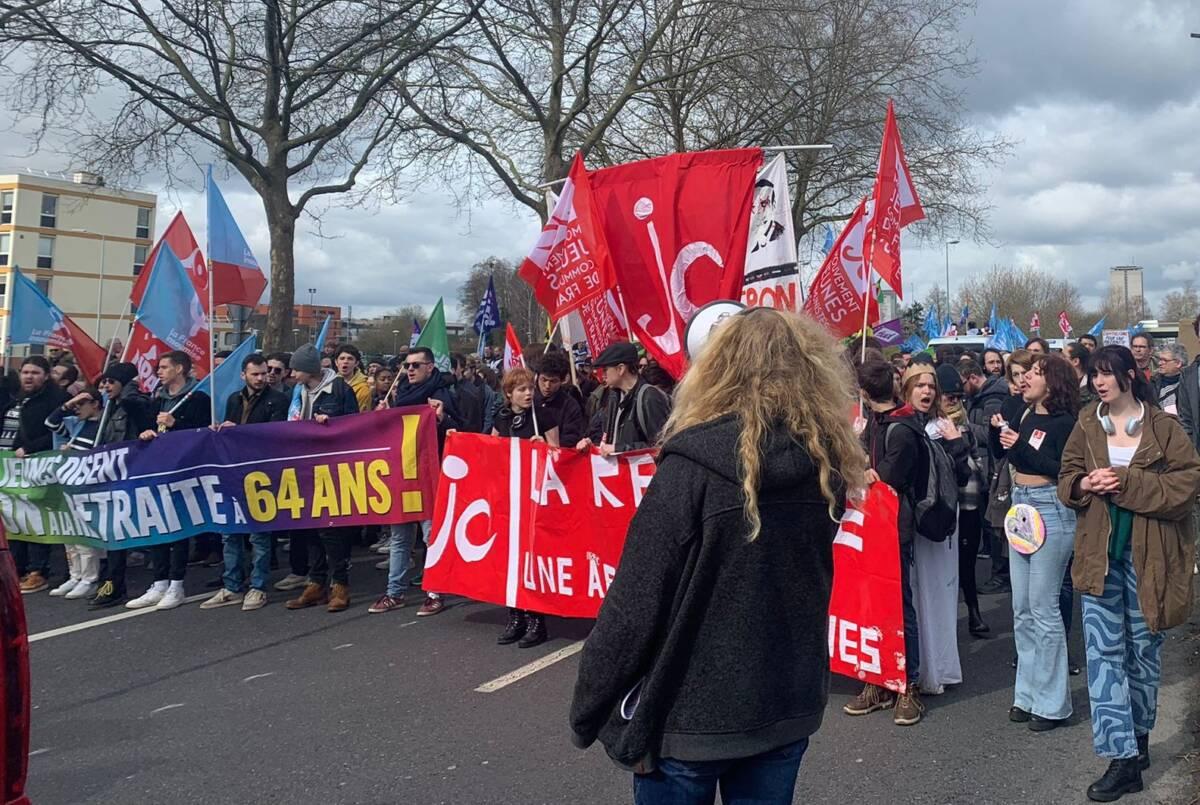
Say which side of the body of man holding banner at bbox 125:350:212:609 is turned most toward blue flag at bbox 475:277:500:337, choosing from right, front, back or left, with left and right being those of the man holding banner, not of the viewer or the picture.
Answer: back

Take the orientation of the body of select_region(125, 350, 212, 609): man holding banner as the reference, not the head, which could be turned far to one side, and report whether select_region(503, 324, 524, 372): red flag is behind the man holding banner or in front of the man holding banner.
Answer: behind

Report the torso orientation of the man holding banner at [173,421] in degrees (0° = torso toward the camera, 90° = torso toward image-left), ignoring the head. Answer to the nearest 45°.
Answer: approximately 45°

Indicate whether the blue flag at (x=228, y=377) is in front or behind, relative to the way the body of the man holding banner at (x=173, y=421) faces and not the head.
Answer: behind

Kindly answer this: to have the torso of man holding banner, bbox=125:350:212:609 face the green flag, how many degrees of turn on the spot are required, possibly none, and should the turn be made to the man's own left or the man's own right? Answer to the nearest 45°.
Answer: approximately 180°
